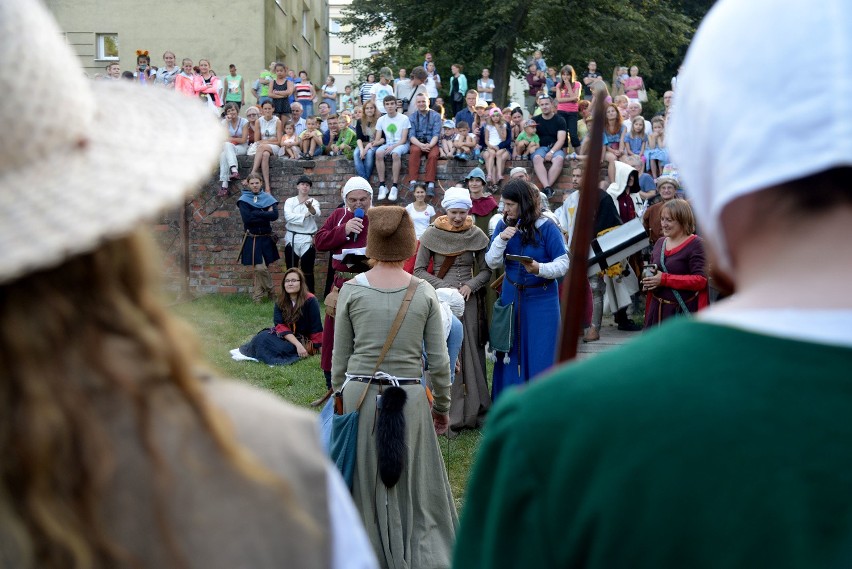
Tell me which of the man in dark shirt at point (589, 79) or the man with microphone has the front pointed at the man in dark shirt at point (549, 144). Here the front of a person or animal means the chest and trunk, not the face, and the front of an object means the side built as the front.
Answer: the man in dark shirt at point (589, 79)

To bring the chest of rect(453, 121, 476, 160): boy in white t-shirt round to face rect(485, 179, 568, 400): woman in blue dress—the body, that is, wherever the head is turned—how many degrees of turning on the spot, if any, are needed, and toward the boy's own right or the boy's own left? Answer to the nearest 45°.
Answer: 0° — they already face them

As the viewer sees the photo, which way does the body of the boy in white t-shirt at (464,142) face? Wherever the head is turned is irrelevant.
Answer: toward the camera

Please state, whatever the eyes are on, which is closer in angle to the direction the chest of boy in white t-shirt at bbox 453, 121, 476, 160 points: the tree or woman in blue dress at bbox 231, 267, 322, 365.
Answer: the woman in blue dress

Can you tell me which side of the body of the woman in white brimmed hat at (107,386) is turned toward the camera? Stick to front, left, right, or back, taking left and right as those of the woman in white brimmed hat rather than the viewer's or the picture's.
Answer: back

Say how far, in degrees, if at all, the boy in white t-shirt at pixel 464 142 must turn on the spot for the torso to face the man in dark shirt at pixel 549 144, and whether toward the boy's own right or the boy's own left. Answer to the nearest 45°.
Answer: approximately 90° to the boy's own left

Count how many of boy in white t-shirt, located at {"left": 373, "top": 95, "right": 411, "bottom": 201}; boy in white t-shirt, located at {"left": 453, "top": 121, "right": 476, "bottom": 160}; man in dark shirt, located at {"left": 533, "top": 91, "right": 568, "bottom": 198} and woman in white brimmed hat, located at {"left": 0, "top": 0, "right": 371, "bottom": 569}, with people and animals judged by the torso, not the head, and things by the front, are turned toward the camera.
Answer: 3

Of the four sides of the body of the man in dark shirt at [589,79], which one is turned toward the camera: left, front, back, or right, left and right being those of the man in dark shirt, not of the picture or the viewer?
front

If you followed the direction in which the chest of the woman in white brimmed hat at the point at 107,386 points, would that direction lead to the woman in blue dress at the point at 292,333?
yes

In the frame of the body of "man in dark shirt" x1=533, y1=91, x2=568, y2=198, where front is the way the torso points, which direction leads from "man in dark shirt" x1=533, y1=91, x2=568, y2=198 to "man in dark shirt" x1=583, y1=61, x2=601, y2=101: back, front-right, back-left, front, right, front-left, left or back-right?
back

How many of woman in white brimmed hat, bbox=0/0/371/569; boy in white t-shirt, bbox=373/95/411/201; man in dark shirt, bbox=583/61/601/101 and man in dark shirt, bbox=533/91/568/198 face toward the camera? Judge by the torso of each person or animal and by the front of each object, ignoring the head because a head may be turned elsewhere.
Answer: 3

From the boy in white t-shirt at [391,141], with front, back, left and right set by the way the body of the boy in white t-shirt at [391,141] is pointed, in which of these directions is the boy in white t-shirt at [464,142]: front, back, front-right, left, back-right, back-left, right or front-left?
left

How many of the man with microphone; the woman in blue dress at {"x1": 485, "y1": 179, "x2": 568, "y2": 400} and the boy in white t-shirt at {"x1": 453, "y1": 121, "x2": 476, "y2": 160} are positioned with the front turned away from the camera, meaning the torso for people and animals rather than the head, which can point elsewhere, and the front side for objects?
0
